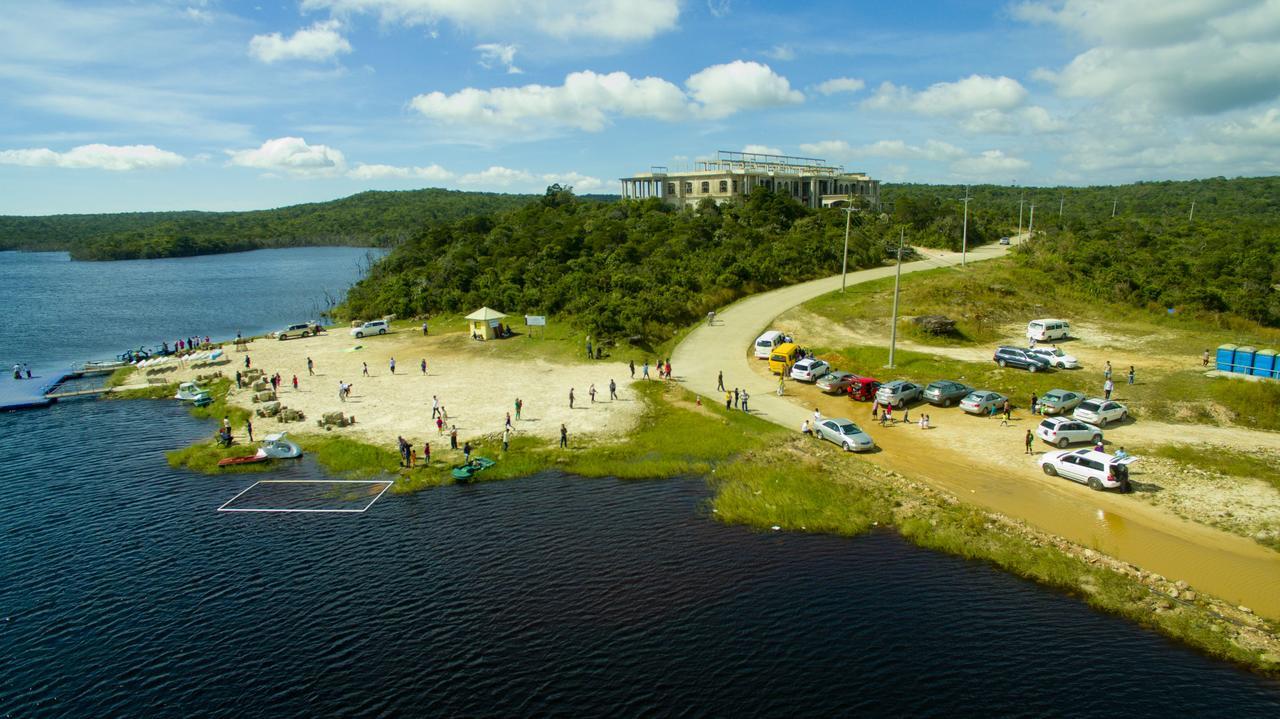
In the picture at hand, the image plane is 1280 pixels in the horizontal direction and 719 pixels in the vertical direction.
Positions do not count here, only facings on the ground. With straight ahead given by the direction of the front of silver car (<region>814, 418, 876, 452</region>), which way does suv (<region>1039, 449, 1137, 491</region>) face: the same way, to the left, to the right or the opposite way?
the opposite way

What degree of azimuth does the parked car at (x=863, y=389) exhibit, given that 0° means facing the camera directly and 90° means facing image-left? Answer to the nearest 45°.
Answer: approximately 45°

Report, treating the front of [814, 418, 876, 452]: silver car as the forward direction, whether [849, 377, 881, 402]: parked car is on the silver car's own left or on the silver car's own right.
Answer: on the silver car's own left

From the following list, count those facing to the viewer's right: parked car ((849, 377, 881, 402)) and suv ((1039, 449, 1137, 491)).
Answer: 0

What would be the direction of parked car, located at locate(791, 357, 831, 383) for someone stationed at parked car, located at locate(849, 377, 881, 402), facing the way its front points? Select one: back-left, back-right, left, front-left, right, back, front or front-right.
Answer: right

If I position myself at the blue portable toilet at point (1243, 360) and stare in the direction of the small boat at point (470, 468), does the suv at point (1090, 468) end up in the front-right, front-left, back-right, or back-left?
front-left

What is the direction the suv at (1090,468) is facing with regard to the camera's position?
facing away from the viewer and to the left of the viewer

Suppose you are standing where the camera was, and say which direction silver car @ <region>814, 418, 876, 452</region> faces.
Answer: facing the viewer and to the right of the viewer

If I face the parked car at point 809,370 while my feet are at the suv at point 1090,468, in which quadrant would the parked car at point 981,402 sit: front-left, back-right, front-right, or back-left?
front-right

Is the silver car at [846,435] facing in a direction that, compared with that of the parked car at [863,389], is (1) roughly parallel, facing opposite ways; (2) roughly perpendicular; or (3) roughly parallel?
roughly perpendicular
